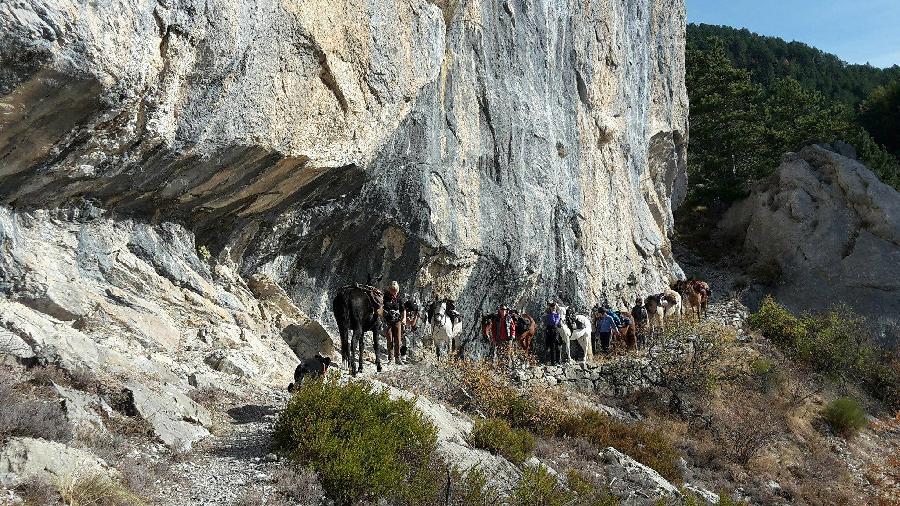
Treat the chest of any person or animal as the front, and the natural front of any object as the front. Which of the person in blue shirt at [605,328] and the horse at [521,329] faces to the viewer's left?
the horse

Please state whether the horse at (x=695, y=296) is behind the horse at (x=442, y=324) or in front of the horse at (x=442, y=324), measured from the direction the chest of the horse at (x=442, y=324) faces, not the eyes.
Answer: behind

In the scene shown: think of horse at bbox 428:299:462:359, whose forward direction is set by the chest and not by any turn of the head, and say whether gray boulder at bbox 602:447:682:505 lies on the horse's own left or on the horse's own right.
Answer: on the horse's own left

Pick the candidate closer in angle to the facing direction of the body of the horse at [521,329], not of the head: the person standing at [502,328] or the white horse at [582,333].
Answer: the person standing

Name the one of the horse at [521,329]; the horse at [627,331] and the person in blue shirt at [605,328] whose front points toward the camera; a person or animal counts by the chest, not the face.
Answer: the person in blue shirt

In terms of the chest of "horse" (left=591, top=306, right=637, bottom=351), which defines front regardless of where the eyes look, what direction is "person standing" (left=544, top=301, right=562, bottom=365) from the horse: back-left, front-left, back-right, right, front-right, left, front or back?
front-left

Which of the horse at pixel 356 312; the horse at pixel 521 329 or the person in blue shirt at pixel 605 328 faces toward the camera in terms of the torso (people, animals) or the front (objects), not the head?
the person in blue shirt

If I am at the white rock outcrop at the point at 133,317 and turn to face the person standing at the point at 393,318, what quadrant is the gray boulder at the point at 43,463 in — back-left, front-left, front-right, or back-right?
back-right

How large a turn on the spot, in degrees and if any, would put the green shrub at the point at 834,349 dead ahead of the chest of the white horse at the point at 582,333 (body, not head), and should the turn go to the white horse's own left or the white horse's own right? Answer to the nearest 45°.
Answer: approximately 180°

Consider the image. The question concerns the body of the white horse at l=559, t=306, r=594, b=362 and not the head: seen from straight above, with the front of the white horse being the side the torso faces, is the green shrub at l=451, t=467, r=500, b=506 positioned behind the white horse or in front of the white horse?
in front

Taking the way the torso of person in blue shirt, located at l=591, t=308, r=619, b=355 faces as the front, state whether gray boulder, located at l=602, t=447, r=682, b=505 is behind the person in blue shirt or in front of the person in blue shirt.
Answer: in front

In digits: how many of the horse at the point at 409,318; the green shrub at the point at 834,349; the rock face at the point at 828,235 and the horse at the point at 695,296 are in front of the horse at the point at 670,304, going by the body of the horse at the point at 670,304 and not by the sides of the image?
1

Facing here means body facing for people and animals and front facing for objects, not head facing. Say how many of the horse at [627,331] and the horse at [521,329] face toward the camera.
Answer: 0

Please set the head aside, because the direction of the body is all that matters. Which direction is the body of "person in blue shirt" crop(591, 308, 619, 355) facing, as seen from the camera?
toward the camera

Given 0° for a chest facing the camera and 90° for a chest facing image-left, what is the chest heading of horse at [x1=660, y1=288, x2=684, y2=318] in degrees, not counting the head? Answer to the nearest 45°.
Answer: approximately 45°
